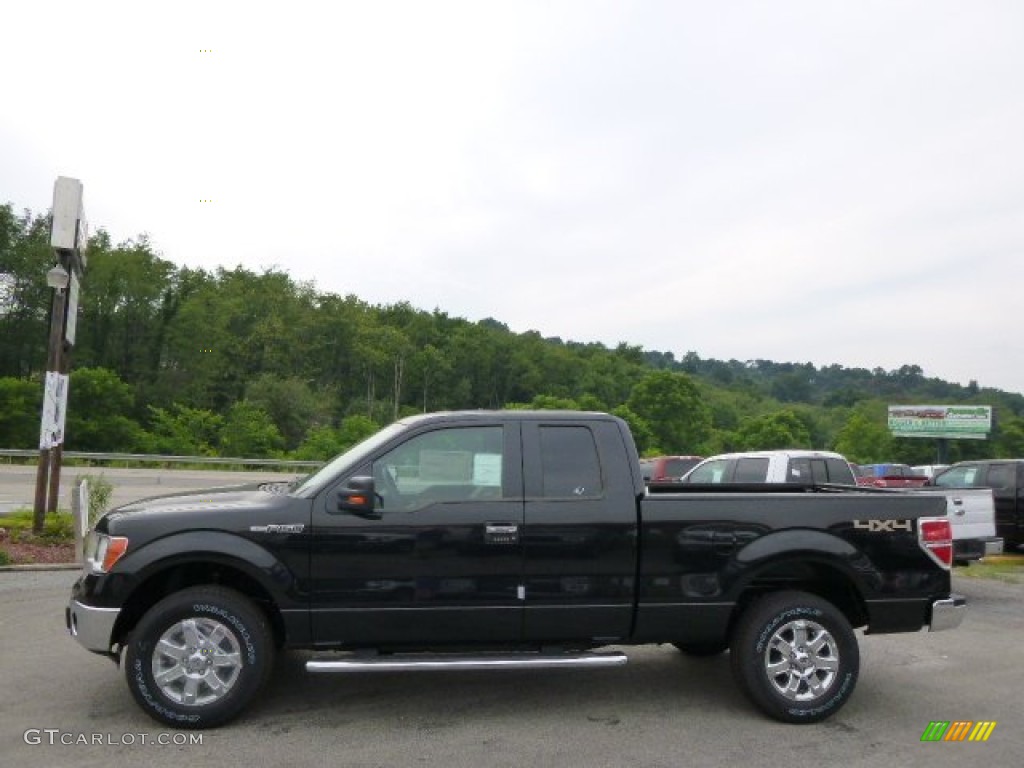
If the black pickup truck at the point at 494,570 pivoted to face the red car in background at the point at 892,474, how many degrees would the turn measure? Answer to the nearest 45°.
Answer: approximately 135° to its right

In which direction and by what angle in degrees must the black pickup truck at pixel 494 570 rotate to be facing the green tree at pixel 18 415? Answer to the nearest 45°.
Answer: approximately 45° to its right

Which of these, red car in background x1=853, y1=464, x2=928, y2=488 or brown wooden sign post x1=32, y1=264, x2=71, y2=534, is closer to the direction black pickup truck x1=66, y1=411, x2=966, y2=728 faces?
the brown wooden sign post

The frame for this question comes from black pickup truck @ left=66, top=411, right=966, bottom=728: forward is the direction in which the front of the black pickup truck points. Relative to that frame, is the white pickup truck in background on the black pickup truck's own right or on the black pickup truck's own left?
on the black pickup truck's own right

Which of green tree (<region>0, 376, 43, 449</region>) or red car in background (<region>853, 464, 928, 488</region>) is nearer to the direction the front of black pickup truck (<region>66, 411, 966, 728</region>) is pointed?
the green tree

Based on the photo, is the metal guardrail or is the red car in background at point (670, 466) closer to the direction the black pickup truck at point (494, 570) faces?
the metal guardrail

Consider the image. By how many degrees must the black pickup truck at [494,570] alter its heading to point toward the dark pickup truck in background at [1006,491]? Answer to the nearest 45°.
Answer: approximately 135° to its right

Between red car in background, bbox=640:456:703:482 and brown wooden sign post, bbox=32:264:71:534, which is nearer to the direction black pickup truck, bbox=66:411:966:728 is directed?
the brown wooden sign post

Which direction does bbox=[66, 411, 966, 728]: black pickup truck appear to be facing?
to the viewer's left

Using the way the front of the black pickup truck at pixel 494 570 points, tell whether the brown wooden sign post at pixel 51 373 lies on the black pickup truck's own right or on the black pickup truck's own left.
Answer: on the black pickup truck's own right

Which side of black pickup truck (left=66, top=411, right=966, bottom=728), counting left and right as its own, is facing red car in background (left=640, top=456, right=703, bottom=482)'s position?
right
